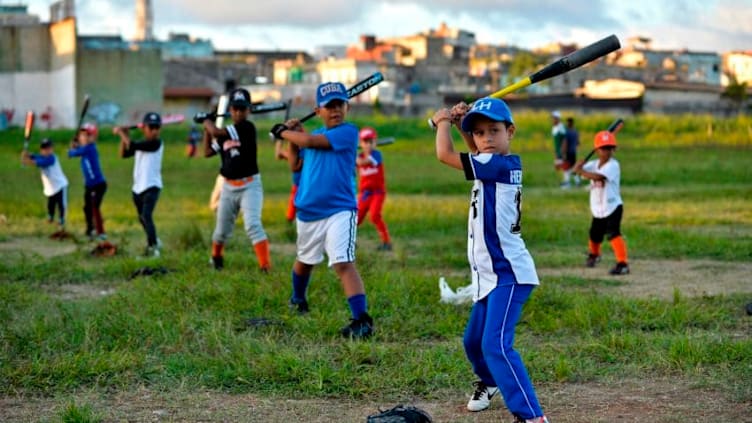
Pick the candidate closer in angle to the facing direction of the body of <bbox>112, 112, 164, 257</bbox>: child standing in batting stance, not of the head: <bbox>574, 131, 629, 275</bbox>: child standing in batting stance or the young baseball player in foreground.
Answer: the young baseball player in foreground

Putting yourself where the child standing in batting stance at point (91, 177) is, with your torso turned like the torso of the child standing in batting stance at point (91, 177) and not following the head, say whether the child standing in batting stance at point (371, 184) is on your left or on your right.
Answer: on your left

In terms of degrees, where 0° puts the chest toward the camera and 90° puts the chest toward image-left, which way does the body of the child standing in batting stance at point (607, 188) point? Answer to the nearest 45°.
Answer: approximately 45°

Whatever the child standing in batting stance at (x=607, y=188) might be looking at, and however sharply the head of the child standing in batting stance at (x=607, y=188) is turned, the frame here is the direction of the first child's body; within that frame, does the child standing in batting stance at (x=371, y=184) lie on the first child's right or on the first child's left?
on the first child's right

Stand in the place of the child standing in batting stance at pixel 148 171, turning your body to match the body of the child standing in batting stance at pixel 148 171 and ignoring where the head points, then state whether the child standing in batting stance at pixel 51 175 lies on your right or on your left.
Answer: on your right

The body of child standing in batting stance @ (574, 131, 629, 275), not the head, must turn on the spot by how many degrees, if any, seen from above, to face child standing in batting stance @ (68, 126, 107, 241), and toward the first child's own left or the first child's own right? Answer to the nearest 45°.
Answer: approximately 45° to the first child's own right

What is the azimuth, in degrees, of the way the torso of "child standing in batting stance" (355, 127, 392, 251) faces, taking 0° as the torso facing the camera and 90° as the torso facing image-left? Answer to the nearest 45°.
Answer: approximately 45°
